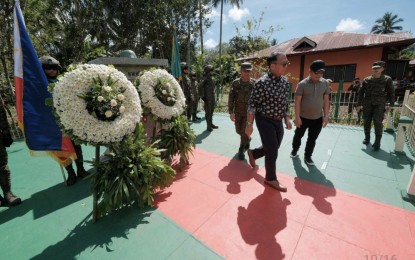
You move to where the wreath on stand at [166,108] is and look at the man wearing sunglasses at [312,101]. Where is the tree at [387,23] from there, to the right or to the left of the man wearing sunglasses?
left

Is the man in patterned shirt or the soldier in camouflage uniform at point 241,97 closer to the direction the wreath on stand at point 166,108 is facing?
the man in patterned shirt

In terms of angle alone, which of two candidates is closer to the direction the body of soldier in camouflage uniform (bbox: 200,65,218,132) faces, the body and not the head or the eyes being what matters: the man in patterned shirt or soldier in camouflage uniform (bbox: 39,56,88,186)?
the man in patterned shirt

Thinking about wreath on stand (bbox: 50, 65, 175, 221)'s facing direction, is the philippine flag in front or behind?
behind

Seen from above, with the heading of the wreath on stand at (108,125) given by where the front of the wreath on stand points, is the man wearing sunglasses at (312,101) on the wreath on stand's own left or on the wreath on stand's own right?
on the wreath on stand's own left

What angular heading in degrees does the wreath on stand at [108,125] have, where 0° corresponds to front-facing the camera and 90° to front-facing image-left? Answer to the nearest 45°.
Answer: approximately 315°

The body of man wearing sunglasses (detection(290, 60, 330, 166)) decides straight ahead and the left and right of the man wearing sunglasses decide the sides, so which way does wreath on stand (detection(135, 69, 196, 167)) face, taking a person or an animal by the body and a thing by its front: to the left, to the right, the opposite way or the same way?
to the left
